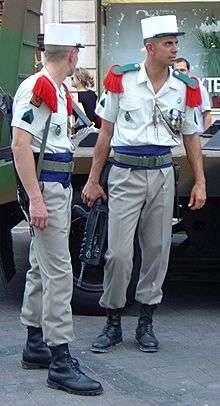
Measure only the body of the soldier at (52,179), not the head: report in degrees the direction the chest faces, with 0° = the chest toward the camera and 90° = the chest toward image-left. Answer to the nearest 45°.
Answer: approximately 315°

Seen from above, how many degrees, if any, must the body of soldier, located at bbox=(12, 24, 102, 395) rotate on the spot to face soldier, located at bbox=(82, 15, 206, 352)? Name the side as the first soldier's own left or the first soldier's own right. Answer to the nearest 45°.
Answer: approximately 90° to the first soldier's own left

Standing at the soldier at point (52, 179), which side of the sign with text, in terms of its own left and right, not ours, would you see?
front

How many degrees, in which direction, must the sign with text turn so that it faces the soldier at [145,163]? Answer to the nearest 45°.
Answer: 0° — it already faces them

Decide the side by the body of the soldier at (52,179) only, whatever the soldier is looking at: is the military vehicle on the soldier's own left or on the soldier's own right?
on the soldier's own left

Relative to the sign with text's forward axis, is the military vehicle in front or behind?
in front

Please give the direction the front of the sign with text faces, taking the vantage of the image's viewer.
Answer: facing the viewer

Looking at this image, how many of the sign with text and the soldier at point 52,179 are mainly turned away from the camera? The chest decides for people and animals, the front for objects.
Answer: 0

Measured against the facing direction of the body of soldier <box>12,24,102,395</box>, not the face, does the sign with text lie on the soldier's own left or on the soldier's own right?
on the soldier's own left

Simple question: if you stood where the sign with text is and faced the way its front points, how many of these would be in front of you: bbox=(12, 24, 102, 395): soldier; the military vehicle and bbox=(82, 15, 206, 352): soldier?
3

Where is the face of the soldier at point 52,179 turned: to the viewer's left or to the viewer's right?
to the viewer's right
